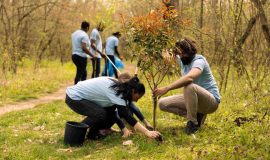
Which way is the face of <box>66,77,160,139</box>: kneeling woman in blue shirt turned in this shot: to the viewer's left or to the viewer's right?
to the viewer's right

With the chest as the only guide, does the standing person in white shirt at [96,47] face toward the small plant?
no

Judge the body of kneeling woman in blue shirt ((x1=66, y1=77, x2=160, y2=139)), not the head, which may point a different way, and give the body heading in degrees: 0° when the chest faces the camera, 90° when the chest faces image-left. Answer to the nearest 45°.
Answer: approximately 270°

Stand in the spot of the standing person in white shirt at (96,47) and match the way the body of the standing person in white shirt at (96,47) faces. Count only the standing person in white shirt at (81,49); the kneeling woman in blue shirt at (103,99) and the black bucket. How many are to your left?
0

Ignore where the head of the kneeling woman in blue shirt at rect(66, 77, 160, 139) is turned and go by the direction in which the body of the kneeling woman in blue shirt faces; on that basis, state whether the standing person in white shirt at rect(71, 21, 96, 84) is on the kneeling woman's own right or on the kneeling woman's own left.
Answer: on the kneeling woman's own left
